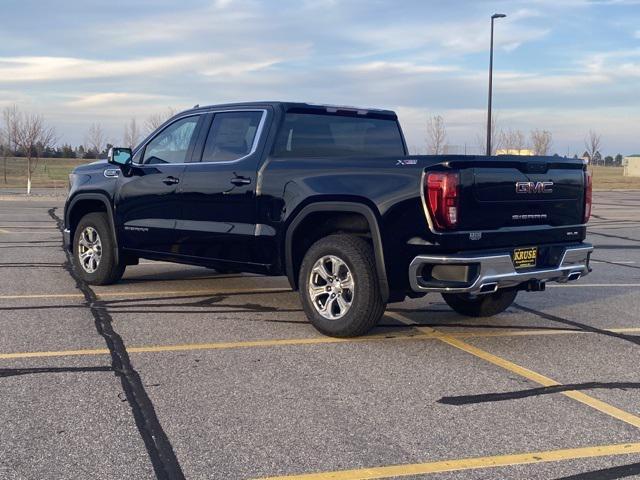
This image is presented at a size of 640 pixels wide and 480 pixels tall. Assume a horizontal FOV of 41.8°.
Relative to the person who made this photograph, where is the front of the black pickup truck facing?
facing away from the viewer and to the left of the viewer
